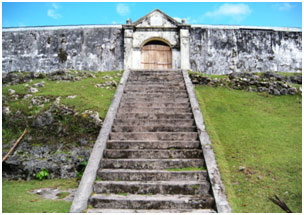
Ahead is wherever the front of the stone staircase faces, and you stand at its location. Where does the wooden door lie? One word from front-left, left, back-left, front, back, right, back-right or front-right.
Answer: back

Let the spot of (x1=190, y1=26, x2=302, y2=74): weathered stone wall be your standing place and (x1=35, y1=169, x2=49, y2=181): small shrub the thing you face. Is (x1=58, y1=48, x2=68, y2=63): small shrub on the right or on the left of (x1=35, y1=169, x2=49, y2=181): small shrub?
right

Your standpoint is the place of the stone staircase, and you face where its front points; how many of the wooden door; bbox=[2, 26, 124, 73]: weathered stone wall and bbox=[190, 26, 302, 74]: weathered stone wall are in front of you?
0

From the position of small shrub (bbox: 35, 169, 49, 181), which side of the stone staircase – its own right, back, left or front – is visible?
right

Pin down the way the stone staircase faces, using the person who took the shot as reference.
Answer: facing the viewer

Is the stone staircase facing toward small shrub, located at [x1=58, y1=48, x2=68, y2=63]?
no

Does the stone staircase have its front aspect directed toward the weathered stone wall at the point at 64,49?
no

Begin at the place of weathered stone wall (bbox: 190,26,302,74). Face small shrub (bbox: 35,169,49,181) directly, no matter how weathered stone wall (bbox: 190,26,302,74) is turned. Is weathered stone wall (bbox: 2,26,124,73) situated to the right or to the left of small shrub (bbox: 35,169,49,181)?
right

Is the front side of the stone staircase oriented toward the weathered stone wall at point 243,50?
no

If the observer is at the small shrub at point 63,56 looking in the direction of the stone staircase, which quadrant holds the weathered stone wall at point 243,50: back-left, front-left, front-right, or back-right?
front-left
